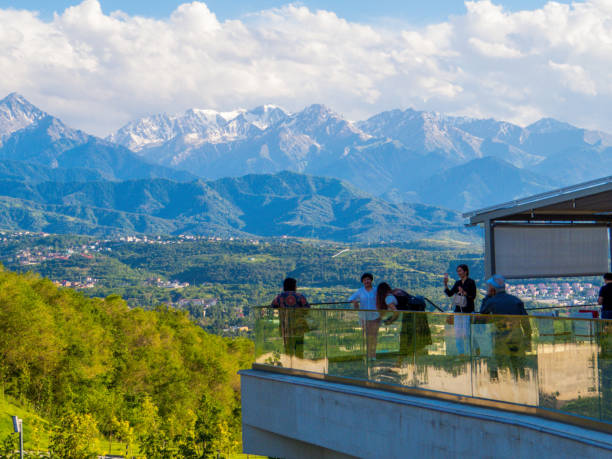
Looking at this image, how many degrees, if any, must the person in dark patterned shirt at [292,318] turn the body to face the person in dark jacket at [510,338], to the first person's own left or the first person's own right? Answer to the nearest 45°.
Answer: approximately 135° to the first person's own right

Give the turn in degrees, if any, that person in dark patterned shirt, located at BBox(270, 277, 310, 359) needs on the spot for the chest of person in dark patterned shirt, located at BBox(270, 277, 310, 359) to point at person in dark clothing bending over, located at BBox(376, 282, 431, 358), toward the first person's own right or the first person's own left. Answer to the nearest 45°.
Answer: approximately 135° to the first person's own right

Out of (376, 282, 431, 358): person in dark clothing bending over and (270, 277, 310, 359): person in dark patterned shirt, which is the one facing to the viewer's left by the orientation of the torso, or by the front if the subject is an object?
(376, 282, 431, 358): person in dark clothing bending over

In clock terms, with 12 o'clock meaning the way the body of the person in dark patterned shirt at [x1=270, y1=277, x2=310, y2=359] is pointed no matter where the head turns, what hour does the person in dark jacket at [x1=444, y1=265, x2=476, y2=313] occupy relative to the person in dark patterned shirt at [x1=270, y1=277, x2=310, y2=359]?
the person in dark jacket at [x1=444, y1=265, x2=476, y2=313] is roughly at 4 o'clock from the person in dark patterned shirt at [x1=270, y1=277, x2=310, y2=359].

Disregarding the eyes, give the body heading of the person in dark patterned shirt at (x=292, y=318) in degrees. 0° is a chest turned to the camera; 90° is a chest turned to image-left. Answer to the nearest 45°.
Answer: approximately 180°
